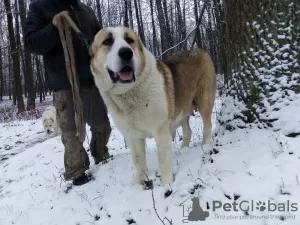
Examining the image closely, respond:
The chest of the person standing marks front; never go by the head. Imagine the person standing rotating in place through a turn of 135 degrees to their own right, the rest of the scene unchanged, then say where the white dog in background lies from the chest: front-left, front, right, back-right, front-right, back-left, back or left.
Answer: right

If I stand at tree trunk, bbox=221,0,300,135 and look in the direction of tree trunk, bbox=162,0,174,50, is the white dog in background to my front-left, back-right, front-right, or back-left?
front-left

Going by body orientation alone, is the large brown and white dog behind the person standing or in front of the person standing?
in front

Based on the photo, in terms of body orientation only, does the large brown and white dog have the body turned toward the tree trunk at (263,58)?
no

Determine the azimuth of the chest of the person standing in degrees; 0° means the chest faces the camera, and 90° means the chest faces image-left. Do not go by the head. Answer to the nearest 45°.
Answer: approximately 315°

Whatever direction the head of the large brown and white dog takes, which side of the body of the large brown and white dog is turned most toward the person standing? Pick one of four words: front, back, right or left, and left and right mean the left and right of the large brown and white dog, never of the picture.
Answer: right

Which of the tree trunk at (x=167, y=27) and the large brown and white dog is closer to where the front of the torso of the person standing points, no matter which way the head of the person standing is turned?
the large brown and white dog

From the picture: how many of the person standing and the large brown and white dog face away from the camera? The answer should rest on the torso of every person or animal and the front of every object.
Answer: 0

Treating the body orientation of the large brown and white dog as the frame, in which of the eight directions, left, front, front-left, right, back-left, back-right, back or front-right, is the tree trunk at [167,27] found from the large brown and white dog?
back-right
